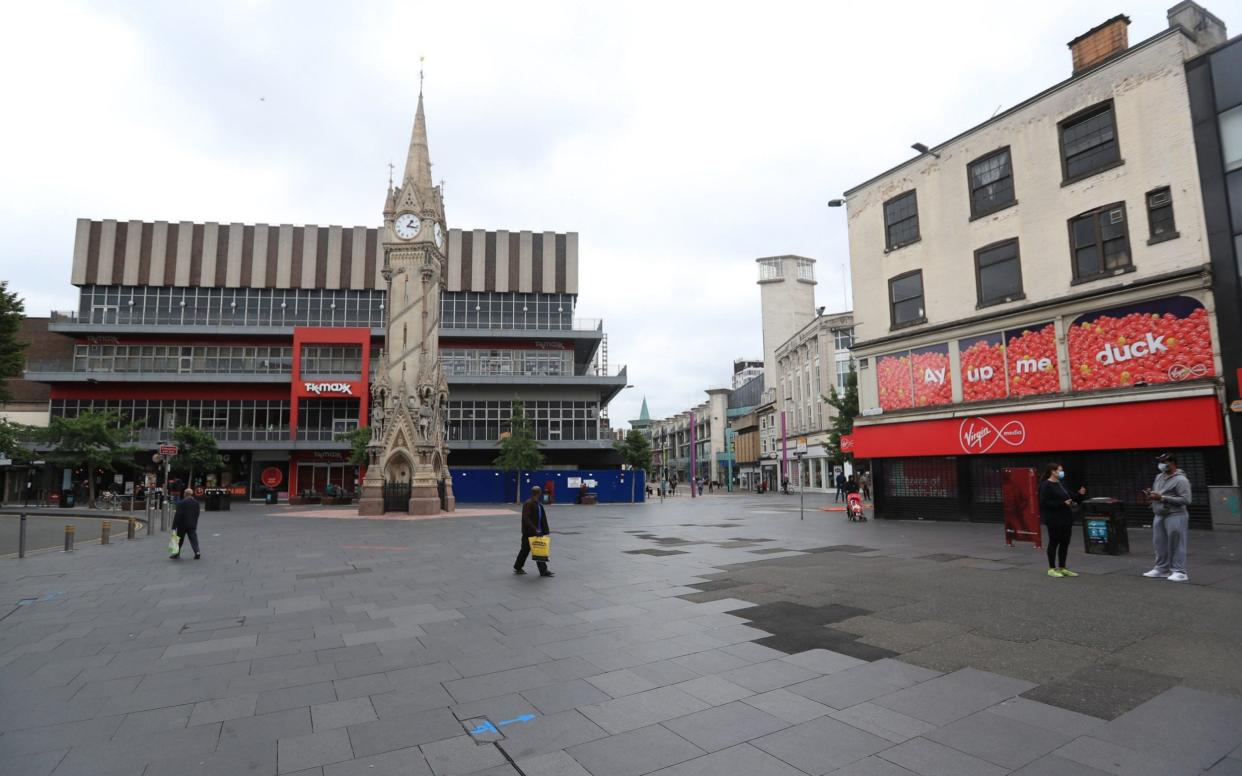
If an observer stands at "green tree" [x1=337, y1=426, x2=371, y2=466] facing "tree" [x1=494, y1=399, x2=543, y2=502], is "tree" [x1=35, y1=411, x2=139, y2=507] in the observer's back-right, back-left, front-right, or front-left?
back-right

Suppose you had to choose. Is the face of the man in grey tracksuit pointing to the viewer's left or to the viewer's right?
to the viewer's left

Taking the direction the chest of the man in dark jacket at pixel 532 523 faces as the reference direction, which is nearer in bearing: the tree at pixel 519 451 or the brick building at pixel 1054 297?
the brick building

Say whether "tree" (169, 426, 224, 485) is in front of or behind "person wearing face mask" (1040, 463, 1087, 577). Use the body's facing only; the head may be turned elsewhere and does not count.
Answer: behind

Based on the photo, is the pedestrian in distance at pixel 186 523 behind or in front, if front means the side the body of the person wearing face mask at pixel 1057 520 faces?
behind

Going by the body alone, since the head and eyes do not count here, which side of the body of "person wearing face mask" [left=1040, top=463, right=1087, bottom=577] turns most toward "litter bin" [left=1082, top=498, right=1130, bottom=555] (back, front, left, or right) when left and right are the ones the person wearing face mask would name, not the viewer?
left

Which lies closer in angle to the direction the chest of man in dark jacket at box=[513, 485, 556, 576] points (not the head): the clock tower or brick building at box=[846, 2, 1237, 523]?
the brick building

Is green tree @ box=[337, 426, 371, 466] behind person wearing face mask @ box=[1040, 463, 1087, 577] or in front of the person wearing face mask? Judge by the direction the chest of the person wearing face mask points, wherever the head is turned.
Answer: behind

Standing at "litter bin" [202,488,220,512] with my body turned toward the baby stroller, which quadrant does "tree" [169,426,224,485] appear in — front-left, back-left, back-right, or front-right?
back-left

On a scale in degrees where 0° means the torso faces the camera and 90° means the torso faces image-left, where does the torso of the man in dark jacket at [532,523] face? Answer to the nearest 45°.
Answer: approximately 270°
